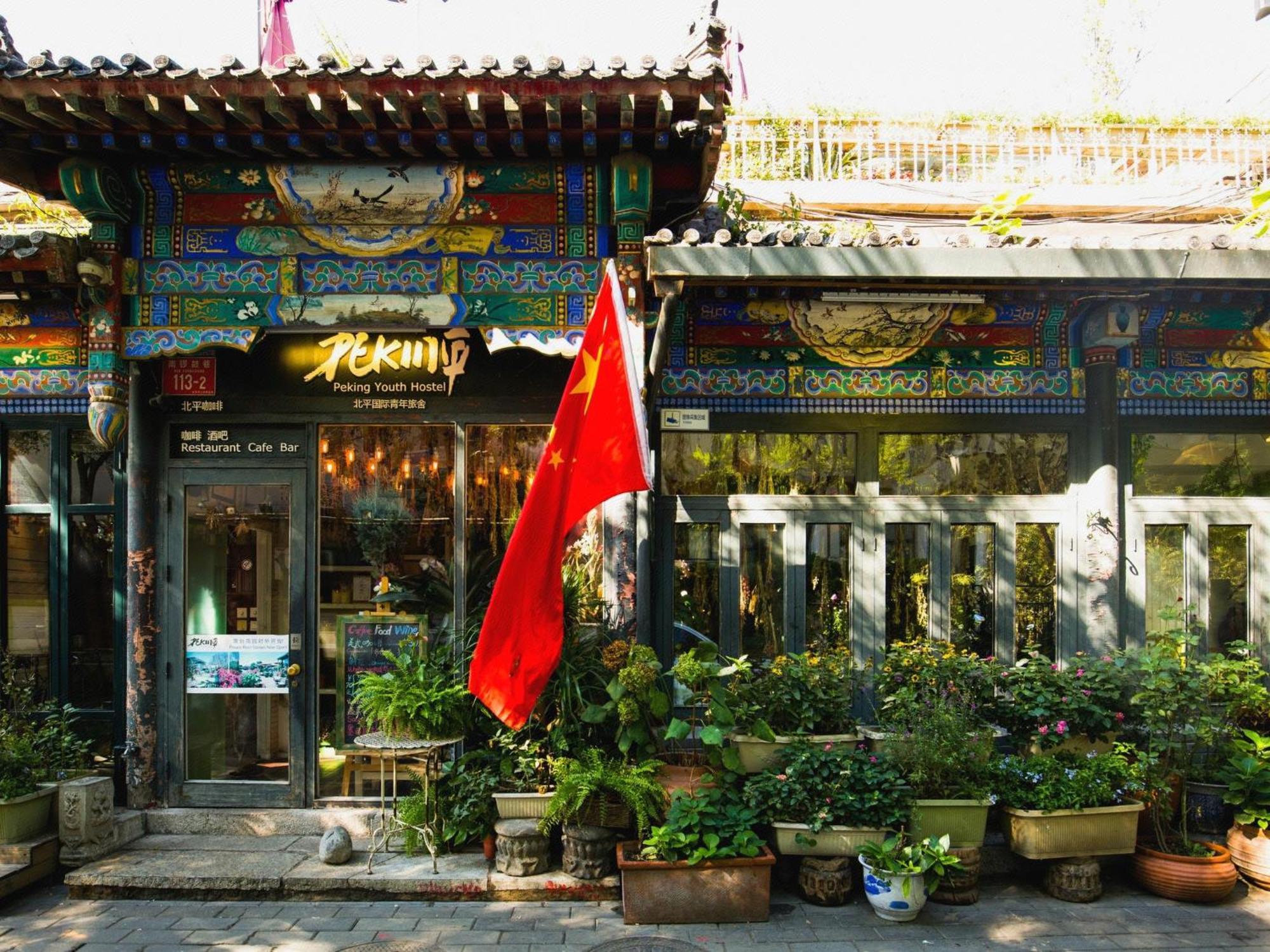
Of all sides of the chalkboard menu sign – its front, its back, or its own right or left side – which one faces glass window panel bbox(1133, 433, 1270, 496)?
left

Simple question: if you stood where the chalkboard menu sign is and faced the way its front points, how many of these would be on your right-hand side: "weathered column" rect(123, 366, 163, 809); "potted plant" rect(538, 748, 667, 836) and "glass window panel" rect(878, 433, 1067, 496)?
1

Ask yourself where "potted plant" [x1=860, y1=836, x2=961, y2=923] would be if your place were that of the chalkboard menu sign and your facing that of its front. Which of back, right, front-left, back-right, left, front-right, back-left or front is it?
front-left

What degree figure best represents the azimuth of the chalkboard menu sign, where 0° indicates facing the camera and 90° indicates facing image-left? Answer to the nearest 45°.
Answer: approximately 0°

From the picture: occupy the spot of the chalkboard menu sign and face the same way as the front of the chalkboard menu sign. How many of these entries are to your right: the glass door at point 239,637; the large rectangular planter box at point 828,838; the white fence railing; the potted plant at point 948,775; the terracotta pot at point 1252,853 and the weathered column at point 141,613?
2

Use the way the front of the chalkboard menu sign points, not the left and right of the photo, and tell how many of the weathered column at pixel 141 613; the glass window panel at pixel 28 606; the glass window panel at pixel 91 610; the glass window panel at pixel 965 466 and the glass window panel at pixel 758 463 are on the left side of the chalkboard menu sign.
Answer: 2

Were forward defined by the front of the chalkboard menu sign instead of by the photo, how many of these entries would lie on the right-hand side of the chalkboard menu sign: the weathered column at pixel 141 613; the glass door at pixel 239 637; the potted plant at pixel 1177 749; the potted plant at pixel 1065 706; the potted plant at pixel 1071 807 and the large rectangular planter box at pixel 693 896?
2

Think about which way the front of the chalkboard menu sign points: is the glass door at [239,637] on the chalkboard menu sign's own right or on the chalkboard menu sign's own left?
on the chalkboard menu sign's own right

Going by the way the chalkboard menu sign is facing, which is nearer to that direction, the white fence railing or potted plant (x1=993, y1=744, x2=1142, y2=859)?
the potted plant

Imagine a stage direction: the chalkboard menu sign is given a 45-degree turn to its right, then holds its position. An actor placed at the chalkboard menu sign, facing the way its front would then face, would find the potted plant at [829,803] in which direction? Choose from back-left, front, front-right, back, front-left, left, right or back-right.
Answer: left

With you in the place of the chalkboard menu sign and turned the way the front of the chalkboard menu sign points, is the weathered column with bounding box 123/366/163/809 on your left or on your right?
on your right

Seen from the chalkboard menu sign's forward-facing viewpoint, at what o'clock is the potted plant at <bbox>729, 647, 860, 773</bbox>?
The potted plant is roughly at 10 o'clock from the chalkboard menu sign.
